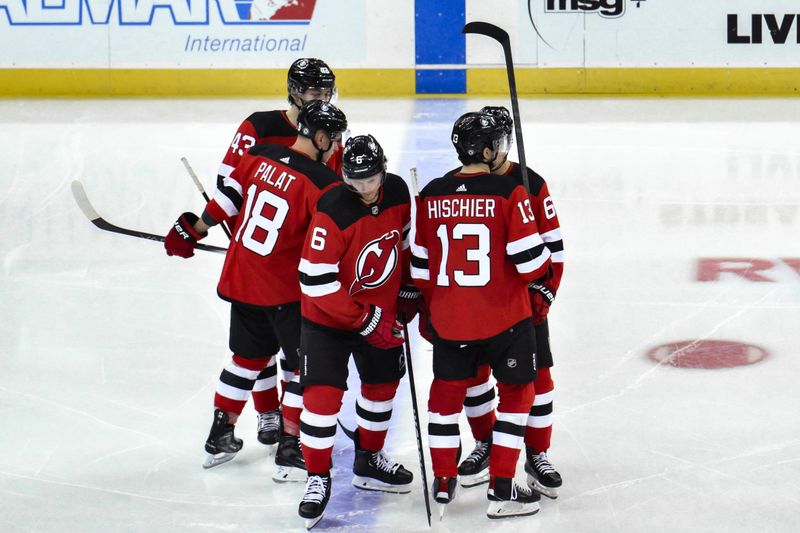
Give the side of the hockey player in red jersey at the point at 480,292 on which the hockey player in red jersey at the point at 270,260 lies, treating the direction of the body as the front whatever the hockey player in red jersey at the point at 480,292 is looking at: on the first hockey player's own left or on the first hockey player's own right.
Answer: on the first hockey player's own left

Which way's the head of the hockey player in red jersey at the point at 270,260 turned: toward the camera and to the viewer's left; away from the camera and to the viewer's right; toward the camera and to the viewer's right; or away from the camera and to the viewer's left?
away from the camera and to the viewer's right

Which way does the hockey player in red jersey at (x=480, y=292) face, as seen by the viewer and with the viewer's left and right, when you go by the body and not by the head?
facing away from the viewer and to the right of the viewer

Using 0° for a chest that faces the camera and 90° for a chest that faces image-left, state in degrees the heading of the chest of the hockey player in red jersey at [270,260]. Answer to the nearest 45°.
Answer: approximately 225°
